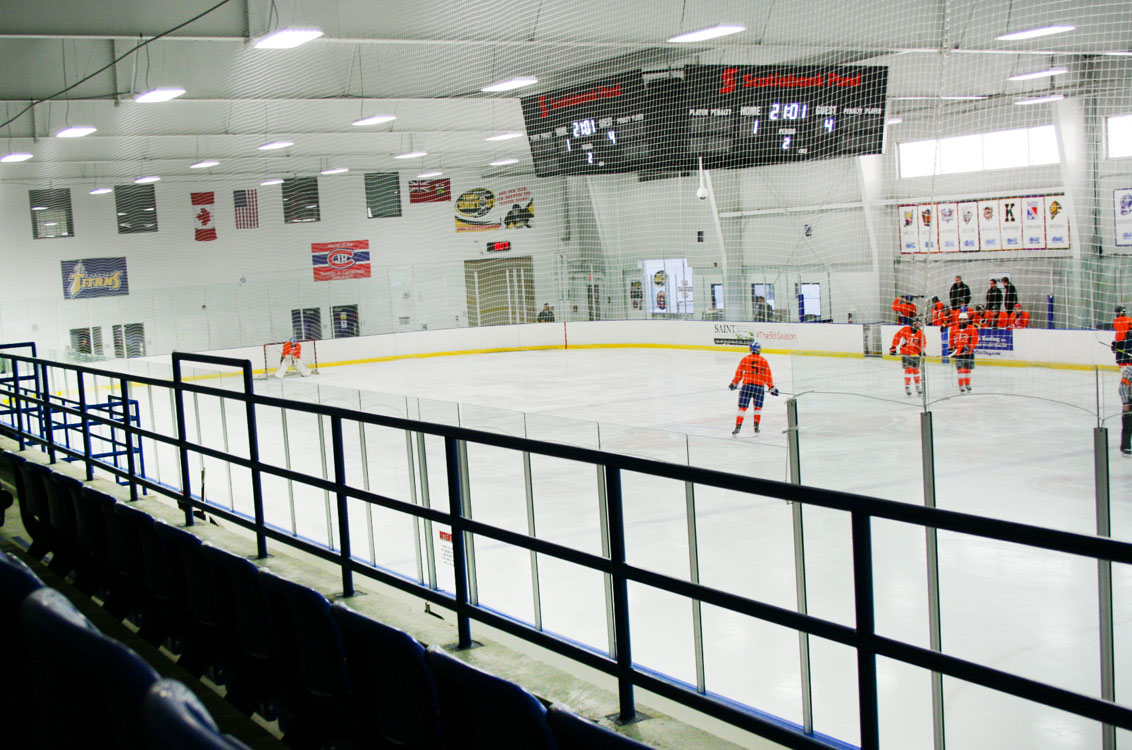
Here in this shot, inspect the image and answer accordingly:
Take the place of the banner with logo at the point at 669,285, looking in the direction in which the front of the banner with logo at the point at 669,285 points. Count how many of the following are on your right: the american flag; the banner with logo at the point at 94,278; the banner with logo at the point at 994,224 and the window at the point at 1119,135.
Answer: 2

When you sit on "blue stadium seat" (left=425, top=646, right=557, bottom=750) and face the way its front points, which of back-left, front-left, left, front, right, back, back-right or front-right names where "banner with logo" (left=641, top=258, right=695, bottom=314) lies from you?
front-left

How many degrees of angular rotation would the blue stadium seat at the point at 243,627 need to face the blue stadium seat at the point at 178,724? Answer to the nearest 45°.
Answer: approximately 135° to its right

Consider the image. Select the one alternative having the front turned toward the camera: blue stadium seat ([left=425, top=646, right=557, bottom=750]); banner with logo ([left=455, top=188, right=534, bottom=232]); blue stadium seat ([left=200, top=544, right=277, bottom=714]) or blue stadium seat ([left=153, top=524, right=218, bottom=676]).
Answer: the banner with logo

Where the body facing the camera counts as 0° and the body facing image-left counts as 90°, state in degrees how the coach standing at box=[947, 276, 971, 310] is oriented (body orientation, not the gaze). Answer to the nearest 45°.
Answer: approximately 45°

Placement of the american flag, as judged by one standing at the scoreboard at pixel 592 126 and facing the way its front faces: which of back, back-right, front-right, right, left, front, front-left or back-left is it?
right

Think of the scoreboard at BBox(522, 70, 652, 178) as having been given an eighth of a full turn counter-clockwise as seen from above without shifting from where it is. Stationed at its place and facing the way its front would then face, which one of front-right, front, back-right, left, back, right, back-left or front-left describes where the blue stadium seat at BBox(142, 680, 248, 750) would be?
front

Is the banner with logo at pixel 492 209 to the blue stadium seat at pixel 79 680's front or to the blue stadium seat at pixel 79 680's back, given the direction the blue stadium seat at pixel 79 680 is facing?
to the front

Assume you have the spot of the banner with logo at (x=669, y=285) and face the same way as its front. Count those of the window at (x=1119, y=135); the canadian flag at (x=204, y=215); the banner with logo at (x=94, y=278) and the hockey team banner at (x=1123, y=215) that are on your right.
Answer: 2

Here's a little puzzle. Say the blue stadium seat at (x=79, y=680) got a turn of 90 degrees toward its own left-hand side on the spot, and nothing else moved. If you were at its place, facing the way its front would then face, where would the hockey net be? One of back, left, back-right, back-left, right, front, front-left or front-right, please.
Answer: front-right

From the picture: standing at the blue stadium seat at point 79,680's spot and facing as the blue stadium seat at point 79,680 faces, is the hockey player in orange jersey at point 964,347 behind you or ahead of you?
ahead

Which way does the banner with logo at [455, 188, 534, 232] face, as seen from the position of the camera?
facing the viewer

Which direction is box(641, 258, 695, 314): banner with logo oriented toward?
toward the camera

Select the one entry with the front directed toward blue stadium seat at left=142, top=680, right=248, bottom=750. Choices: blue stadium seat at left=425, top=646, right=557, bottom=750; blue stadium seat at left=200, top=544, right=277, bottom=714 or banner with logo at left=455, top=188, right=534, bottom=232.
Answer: the banner with logo

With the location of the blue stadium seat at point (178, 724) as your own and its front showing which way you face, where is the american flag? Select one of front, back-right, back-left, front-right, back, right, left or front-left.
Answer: front-left

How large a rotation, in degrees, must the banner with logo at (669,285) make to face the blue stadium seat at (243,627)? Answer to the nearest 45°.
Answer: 0° — it already faces it

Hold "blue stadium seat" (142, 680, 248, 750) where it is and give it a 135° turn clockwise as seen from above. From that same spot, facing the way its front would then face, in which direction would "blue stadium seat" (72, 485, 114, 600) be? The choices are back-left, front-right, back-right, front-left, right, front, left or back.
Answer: back

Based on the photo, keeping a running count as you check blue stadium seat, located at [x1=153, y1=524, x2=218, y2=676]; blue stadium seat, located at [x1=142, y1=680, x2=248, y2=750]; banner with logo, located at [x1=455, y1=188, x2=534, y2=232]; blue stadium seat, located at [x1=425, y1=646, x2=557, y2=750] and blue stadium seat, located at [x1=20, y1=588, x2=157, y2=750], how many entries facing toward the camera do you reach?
1

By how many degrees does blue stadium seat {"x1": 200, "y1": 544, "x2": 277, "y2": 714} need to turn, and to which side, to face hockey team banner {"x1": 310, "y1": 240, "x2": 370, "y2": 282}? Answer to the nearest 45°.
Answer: approximately 45° to its left

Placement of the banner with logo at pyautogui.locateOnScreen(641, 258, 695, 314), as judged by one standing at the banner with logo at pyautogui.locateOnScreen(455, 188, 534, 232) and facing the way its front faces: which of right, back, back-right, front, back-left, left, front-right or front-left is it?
front-left
